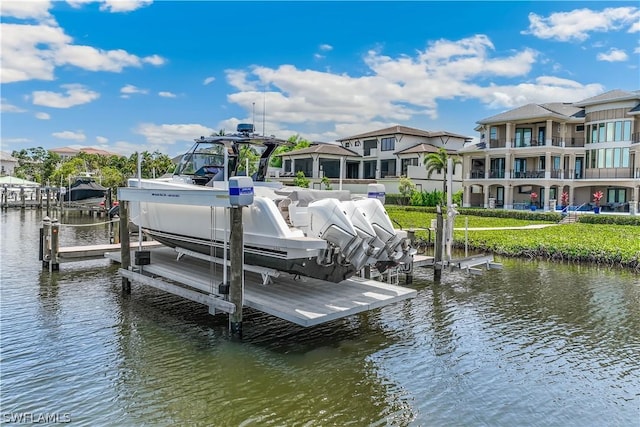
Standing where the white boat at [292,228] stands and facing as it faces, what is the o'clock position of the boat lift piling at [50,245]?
The boat lift piling is roughly at 12 o'clock from the white boat.

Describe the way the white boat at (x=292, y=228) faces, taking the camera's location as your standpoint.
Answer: facing away from the viewer and to the left of the viewer

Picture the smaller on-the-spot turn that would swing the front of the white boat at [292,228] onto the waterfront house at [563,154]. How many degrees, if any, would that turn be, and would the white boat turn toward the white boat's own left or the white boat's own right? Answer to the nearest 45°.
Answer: approximately 90° to the white boat's own right

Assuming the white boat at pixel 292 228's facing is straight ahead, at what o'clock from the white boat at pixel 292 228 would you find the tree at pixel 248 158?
The tree is roughly at 1 o'clock from the white boat.

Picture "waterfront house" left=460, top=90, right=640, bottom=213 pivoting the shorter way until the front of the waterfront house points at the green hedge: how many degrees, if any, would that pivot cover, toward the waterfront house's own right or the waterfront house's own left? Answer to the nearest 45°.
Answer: approximately 45° to the waterfront house's own left

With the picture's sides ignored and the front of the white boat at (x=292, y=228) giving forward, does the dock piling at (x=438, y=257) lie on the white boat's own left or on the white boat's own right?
on the white boat's own right

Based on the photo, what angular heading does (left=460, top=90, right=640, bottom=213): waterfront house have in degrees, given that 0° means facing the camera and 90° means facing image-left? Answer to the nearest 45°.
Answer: approximately 45°
